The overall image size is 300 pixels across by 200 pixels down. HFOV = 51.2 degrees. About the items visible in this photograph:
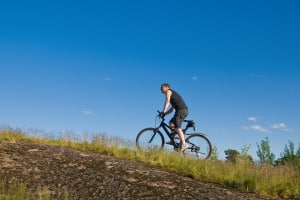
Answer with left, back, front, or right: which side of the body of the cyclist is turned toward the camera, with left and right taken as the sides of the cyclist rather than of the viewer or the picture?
left

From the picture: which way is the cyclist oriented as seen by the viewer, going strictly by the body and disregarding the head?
to the viewer's left
